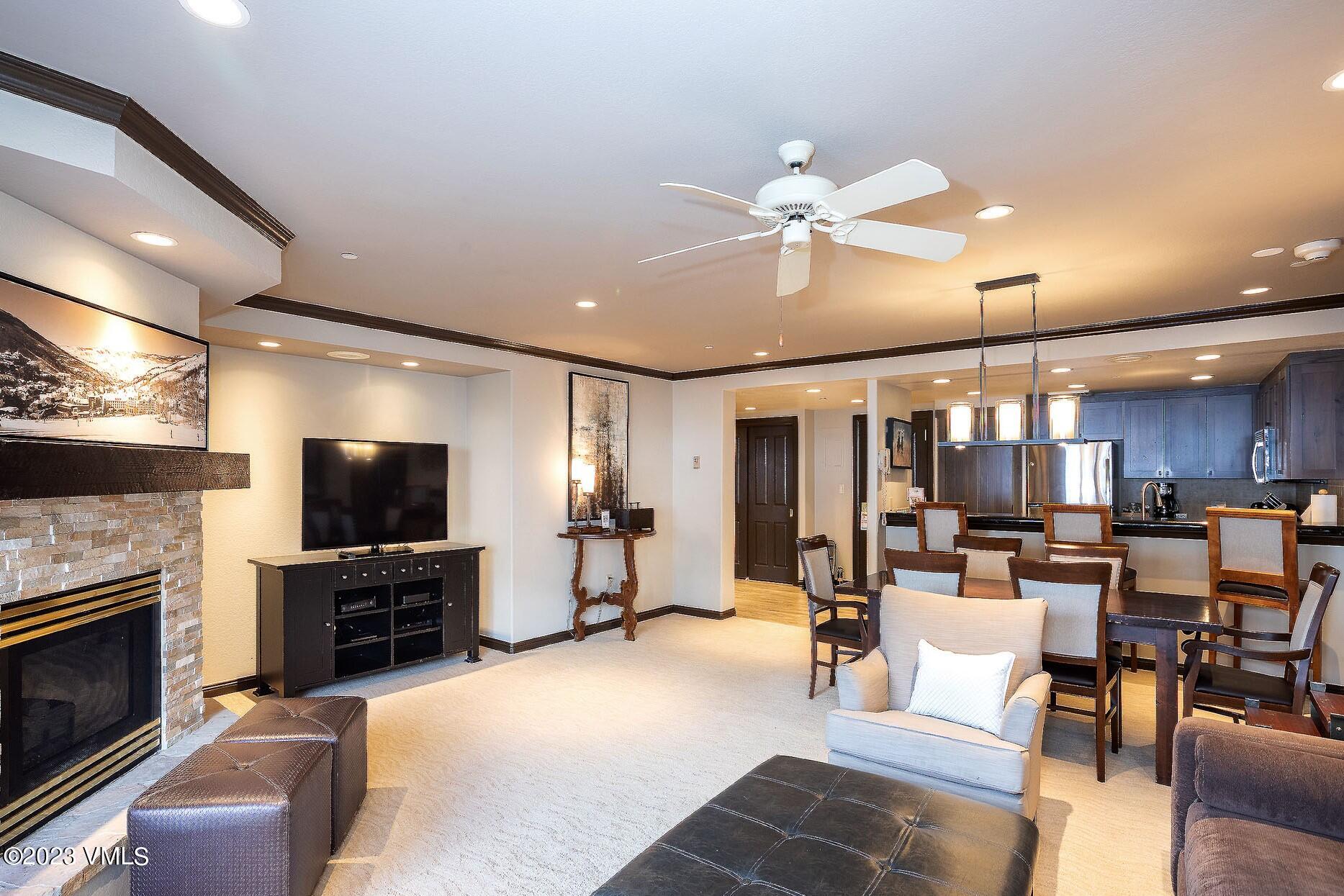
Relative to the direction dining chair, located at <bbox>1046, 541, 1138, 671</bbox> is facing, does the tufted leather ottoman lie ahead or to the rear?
ahead

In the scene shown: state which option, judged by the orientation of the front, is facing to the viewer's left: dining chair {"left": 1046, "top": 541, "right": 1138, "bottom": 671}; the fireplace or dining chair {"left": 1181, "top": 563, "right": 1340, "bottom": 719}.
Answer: dining chair {"left": 1181, "top": 563, "right": 1340, "bottom": 719}

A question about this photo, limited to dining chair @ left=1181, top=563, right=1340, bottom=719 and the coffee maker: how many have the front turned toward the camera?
1

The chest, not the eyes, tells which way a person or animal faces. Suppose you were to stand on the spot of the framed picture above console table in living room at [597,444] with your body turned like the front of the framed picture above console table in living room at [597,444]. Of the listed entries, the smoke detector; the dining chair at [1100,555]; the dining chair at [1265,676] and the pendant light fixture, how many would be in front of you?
4

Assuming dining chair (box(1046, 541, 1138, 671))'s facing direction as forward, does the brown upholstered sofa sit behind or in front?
in front

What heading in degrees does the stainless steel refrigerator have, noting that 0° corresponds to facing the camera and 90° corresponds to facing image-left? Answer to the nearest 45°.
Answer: approximately 0°

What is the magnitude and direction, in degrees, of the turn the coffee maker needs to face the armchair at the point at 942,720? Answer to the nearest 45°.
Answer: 0° — it already faces it
